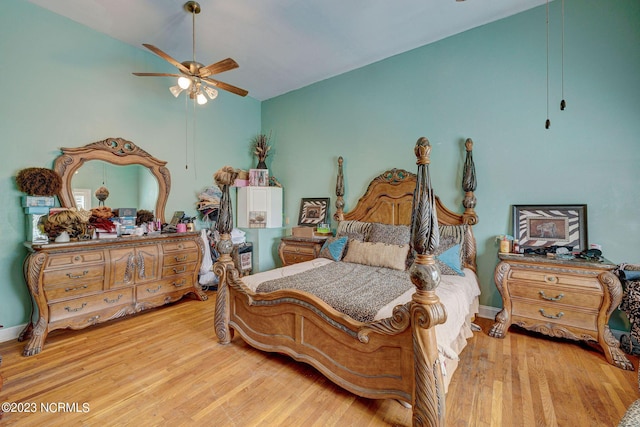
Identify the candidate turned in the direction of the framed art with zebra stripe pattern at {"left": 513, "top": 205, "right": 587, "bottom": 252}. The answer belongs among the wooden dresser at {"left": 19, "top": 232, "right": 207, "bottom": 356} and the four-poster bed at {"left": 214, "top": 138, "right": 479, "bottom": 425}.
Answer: the wooden dresser

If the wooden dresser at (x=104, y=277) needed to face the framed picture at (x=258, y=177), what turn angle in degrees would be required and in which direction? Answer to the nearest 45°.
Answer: approximately 45° to its left

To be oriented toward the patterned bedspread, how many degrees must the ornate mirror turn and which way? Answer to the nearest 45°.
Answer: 0° — it already faces it

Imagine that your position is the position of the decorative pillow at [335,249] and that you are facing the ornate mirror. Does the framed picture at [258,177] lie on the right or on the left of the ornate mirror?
right

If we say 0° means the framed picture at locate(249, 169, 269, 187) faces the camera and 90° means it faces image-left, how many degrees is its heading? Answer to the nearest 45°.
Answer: approximately 0°

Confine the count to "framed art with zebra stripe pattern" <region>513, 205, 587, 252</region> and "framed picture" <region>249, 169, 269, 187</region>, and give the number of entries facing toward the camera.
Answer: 2

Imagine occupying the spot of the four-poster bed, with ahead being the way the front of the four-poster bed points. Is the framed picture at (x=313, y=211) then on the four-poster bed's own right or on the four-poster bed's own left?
on the four-poster bed's own right

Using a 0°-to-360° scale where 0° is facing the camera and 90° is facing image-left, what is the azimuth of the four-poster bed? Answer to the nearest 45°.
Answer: approximately 45°
